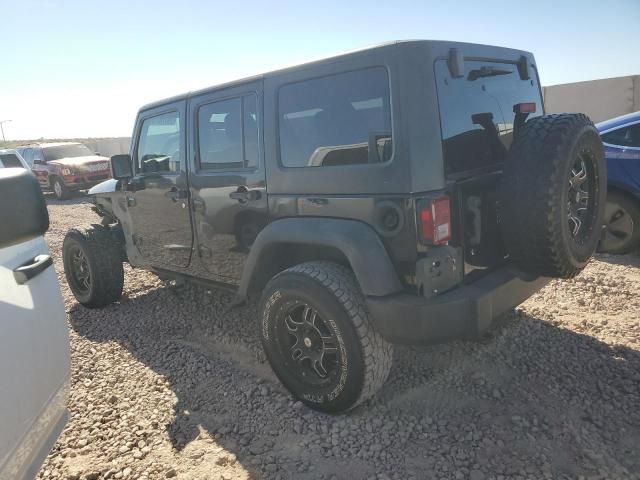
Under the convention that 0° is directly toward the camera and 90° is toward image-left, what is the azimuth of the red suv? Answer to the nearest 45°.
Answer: approximately 315°

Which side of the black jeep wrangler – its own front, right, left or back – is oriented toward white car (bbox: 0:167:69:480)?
left

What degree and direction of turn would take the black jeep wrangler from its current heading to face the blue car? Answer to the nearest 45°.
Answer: approximately 90° to its right

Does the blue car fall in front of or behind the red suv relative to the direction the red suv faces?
in front

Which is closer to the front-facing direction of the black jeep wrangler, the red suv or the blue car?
the red suv

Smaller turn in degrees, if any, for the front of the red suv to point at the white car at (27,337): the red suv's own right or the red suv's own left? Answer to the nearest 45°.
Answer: approximately 45° to the red suv's own right

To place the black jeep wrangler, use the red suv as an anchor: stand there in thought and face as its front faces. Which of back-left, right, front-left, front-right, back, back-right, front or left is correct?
front-right

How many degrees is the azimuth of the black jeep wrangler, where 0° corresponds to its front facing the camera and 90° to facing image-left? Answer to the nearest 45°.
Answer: approximately 135°

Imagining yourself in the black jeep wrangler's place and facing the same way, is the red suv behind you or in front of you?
in front
